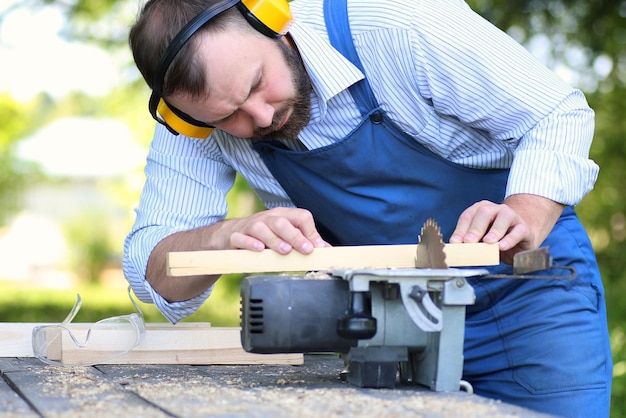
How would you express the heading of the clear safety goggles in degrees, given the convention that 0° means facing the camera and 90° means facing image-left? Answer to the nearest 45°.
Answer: approximately 0°
